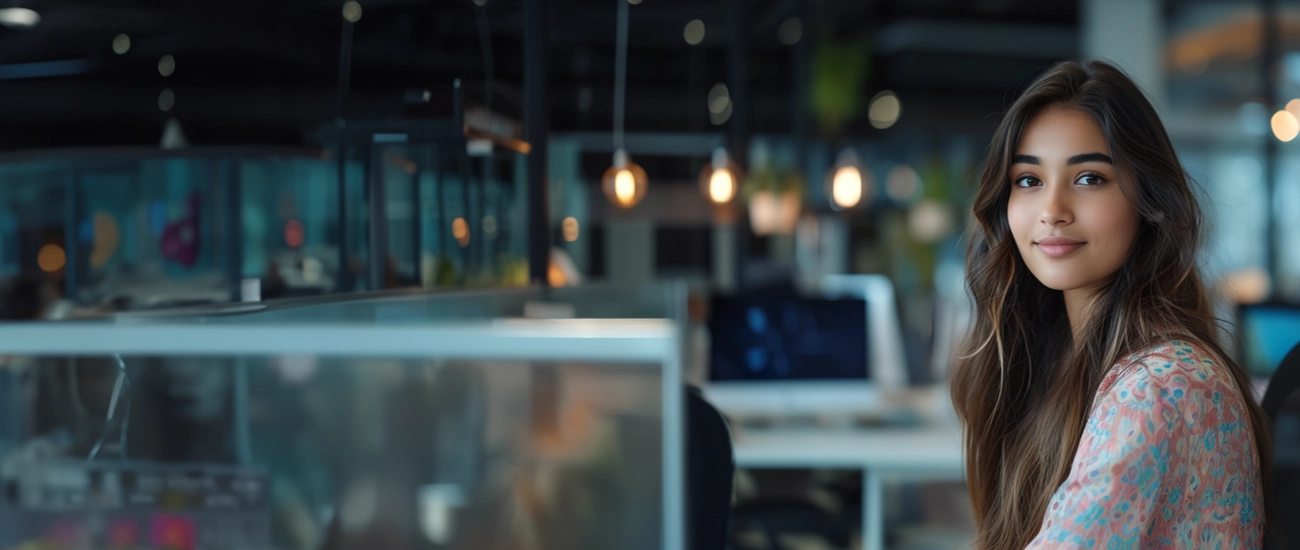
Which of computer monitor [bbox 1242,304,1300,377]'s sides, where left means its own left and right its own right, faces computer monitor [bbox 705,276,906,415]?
right

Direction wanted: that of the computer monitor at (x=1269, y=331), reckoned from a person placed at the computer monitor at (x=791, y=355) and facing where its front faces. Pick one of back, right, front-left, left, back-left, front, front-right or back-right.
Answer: left

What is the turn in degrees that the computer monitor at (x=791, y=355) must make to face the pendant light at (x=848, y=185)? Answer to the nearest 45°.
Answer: approximately 180°

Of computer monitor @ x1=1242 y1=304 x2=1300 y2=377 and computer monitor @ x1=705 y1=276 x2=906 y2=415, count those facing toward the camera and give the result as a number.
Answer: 2

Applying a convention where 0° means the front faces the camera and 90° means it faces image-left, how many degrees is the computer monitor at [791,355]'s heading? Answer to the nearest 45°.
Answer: approximately 0°

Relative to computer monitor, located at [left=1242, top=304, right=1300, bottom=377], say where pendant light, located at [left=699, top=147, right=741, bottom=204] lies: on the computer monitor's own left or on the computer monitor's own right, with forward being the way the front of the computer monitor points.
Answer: on the computer monitor's own right

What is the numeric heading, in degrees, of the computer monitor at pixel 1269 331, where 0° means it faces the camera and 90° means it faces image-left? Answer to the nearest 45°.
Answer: approximately 0°

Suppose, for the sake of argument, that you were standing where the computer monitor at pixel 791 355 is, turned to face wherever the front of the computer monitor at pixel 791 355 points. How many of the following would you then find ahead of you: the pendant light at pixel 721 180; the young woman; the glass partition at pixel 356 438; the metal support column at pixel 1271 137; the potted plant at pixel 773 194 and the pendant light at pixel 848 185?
2

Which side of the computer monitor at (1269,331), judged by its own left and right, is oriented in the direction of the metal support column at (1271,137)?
back

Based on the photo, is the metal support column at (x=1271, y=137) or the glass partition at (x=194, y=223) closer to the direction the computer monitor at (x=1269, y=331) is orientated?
the glass partition

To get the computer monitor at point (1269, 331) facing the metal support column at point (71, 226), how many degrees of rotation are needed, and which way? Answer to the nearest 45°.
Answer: approximately 45° to its right

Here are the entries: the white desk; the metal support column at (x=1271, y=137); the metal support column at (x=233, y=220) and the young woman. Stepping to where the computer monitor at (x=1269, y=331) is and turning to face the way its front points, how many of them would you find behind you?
1

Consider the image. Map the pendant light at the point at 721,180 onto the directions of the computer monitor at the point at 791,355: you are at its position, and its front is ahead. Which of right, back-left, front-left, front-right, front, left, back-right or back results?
back
